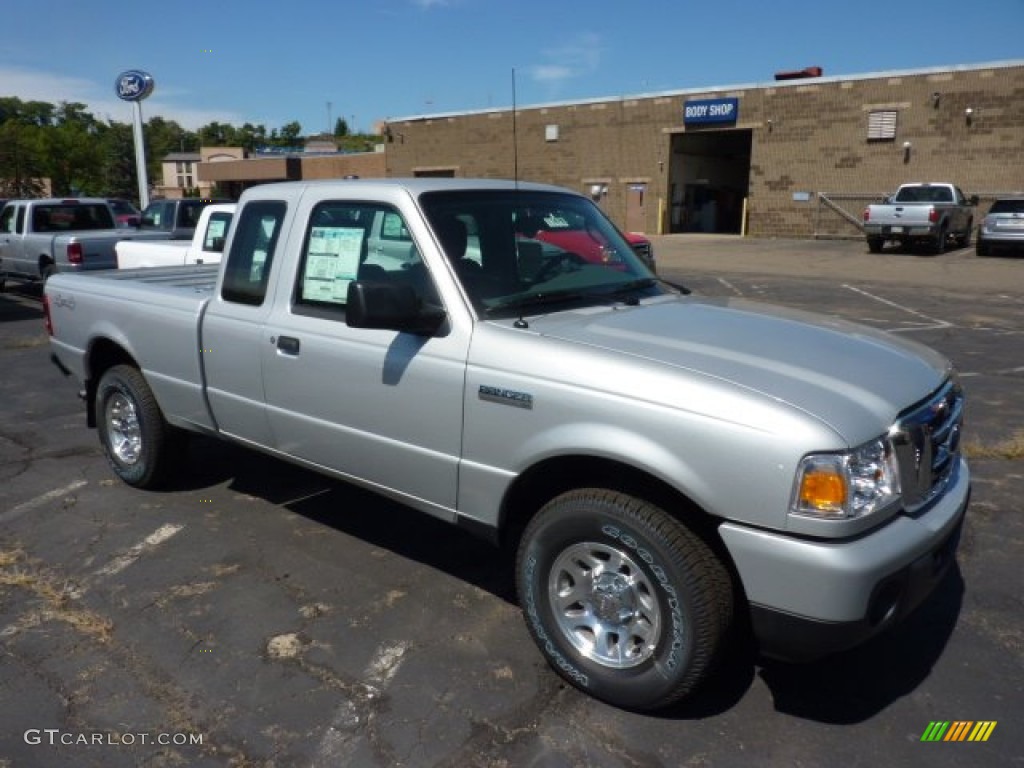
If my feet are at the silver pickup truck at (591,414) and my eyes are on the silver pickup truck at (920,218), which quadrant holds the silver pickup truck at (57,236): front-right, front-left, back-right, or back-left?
front-left

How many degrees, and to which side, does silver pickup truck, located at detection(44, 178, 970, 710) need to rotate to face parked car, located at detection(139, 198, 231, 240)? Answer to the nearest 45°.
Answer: approximately 180°

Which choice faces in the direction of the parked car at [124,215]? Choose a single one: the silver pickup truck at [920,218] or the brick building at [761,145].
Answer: the brick building

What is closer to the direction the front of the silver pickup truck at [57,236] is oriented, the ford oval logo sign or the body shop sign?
the ford oval logo sign

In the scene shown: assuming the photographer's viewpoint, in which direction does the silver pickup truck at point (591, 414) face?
facing the viewer and to the right of the viewer

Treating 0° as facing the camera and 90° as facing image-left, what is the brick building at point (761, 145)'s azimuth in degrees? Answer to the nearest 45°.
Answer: approximately 45°

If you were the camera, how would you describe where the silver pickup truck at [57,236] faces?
facing away from the viewer and to the left of the viewer

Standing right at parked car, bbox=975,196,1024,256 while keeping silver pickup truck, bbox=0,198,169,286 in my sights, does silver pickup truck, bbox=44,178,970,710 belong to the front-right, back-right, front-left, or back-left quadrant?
front-left

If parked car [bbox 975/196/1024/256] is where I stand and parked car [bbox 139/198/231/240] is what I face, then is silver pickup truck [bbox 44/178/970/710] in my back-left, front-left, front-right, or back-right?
front-left

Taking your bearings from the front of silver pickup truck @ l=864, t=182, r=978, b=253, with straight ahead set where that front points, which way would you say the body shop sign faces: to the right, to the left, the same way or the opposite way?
the opposite way

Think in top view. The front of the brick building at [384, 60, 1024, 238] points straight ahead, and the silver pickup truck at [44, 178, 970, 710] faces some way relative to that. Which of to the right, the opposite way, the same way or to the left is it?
to the left

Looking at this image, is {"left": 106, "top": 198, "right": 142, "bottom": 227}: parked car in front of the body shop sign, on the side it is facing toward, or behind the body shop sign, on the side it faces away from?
in front

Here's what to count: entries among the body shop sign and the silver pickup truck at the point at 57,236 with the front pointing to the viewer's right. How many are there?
0

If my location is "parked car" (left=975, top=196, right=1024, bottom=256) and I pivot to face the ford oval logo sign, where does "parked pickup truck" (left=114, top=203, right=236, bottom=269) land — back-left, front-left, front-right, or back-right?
front-left

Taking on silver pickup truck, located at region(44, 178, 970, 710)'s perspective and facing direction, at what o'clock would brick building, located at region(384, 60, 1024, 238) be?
The brick building is roughly at 8 o'clock from the silver pickup truck.

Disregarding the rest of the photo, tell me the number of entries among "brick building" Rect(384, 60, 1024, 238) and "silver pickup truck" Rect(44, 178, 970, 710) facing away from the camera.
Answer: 0
